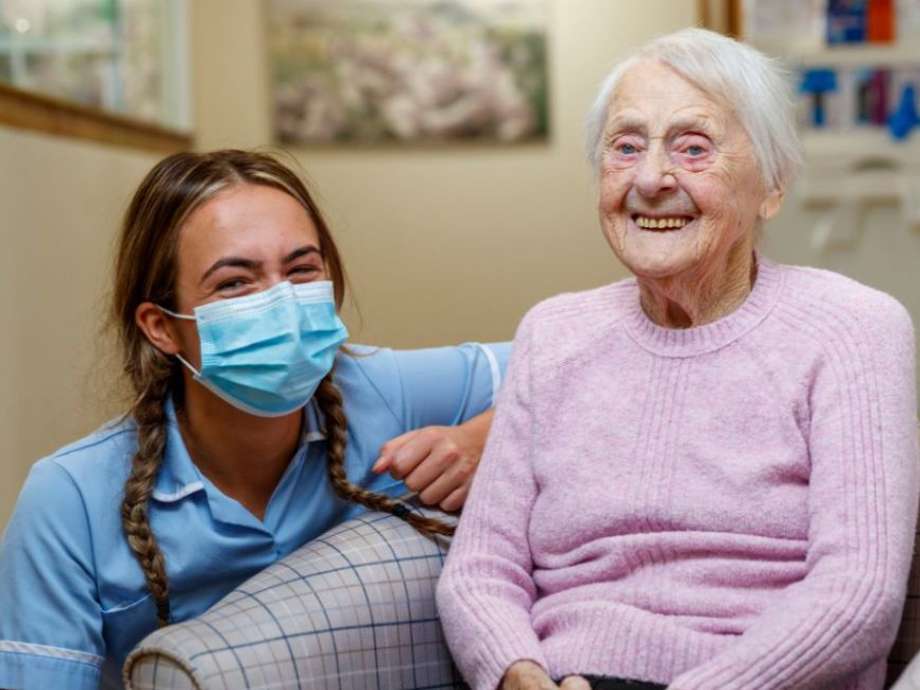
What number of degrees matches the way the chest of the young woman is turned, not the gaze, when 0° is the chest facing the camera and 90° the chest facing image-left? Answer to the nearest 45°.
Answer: approximately 315°

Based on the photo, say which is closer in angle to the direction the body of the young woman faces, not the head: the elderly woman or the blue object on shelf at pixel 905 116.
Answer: the elderly woman

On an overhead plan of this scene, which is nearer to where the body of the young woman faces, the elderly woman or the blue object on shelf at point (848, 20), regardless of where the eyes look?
the elderly woman

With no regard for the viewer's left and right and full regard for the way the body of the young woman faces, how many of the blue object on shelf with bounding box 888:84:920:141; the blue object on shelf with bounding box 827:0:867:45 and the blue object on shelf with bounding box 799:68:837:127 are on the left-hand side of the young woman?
3

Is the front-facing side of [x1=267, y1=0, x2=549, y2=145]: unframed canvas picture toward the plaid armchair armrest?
yes

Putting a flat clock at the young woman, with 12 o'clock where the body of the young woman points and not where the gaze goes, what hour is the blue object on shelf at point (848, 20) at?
The blue object on shelf is roughly at 9 o'clock from the young woman.

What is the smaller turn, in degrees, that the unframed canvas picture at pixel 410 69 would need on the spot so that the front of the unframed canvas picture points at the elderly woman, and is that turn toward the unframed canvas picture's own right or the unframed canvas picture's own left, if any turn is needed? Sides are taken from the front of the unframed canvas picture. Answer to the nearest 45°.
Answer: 0° — it already faces them

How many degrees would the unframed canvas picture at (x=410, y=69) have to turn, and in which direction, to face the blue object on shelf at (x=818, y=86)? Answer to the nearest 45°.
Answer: approximately 45° to its left

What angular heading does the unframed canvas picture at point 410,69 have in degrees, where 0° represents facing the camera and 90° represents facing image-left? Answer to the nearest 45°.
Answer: approximately 0°

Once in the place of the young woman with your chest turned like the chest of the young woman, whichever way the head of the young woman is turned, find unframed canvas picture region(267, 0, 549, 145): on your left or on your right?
on your left

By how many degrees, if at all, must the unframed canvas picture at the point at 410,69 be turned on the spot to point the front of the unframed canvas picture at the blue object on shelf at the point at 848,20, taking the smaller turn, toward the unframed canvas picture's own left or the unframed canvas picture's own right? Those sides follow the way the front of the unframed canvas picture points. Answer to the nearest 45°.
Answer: approximately 45° to the unframed canvas picture's own left
